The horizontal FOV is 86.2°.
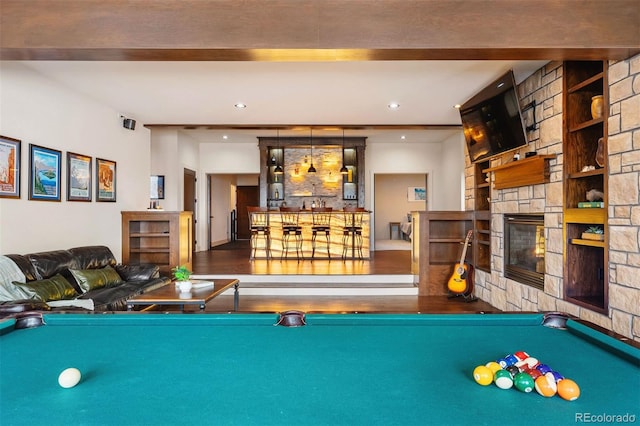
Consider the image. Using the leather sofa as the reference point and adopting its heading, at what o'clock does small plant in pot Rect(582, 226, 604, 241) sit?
The small plant in pot is roughly at 12 o'clock from the leather sofa.

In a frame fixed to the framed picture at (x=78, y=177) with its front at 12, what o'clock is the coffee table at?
The coffee table is roughly at 1 o'clock from the framed picture.

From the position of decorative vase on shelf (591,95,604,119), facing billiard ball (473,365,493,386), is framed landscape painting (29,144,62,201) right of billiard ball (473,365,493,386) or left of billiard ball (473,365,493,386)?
right

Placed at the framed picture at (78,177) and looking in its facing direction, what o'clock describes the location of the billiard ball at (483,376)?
The billiard ball is roughly at 1 o'clock from the framed picture.

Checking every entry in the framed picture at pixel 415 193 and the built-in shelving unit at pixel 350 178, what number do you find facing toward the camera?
2

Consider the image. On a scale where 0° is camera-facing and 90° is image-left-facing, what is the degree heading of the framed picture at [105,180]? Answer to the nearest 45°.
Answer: approximately 315°

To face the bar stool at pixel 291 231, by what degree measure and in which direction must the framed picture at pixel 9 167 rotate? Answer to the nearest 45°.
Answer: approximately 45° to its left

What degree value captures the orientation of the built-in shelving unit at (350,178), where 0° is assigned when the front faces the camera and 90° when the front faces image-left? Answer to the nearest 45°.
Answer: approximately 0°

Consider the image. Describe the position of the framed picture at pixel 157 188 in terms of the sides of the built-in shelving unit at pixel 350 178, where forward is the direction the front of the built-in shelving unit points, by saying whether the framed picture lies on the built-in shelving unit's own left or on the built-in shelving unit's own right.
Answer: on the built-in shelving unit's own right

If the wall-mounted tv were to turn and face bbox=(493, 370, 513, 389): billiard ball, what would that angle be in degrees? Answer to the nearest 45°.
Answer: approximately 45° to its left

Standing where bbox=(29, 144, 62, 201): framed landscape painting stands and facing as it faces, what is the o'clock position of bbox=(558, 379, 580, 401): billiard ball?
The billiard ball is roughly at 1 o'clock from the framed landscape painting.
